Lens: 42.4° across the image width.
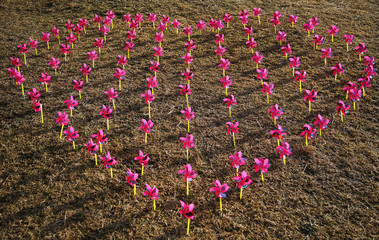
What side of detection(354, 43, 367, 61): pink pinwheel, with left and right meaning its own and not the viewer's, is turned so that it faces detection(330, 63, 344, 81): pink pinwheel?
front

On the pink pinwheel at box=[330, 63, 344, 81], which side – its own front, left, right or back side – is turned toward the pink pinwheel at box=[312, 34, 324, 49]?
back

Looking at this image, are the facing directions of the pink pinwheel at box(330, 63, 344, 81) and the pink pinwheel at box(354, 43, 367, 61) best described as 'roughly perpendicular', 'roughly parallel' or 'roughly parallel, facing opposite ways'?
roughly parallel

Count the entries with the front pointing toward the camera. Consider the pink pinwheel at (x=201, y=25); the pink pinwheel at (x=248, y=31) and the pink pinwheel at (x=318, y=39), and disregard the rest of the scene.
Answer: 3

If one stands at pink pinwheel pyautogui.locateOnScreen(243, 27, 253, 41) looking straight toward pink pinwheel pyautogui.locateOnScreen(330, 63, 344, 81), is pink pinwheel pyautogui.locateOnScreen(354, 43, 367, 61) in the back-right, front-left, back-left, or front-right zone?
front-left

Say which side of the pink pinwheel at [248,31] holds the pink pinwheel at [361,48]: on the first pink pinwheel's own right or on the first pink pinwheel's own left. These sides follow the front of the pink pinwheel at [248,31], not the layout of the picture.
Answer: on the first pink pinwheel's own left

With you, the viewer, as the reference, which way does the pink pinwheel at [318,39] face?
facing the viewer

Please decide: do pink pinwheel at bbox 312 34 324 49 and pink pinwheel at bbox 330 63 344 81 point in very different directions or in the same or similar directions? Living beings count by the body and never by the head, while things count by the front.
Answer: same or similar directions

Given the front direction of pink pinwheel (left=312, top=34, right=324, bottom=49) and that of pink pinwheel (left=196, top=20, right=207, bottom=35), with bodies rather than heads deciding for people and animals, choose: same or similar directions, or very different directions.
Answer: same or similar directions

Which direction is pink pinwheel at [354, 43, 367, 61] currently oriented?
toward the camera

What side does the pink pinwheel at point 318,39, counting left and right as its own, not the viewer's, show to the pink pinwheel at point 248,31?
right

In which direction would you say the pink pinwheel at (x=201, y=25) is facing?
toward the camera

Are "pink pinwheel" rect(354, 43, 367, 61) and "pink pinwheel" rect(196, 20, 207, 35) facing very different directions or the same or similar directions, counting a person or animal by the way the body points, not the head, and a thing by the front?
same or similar directions

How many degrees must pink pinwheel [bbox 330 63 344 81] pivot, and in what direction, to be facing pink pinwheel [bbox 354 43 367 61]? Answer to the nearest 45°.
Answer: approximately 180°

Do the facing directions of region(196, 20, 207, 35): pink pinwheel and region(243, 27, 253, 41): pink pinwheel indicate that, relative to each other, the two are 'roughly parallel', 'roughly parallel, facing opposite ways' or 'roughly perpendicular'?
roughly parallel

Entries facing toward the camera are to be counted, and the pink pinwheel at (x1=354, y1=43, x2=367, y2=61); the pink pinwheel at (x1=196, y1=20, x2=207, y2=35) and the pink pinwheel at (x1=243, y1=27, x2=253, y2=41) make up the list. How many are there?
3
